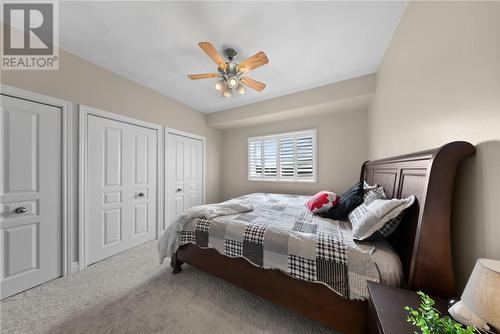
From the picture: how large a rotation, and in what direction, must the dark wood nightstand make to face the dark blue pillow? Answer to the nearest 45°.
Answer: approximately 45° to its right

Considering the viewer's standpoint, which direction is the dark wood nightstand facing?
facing to the left of the viewer

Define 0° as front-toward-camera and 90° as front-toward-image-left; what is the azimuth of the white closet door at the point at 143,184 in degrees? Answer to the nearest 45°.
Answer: approximately 315°

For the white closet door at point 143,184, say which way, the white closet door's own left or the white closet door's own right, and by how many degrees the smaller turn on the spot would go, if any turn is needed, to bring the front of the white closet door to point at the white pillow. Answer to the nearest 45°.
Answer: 0° — it already faces it

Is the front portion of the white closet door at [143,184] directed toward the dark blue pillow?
yes

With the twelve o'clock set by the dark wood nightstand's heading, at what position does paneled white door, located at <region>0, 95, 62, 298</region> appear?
The paneled white door is roughly at 11 o'clock from the dark wood nightstand.

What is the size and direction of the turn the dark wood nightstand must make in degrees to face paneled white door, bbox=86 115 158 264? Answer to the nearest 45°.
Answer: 0° — it already faces it

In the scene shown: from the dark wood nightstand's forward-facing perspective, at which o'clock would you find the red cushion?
The red cushion is roughly at 2 o'clock from the dark wood nightstand.

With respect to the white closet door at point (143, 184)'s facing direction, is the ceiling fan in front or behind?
in front

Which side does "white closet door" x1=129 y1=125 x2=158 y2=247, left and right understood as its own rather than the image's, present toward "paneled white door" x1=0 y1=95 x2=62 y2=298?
right

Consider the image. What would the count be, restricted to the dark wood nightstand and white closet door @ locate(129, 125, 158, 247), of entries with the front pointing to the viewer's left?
1

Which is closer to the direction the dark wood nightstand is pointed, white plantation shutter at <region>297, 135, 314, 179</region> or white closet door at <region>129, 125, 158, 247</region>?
the white closet door
